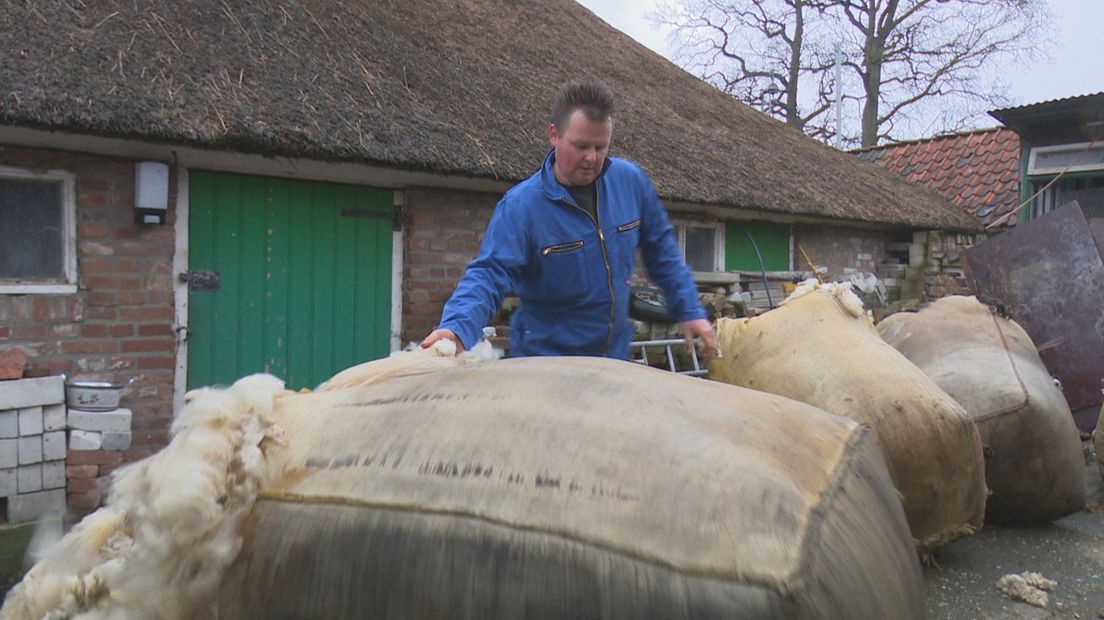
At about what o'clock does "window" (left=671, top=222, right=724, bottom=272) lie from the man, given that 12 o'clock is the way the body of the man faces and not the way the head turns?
The window is roughly at 8 o'clock from the man.

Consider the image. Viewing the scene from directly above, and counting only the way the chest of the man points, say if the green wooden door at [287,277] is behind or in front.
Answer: behind

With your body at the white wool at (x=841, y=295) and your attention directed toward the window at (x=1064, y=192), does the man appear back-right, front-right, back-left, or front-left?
back-left

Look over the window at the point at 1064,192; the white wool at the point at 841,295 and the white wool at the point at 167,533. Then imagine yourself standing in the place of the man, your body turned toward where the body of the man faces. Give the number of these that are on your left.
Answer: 2

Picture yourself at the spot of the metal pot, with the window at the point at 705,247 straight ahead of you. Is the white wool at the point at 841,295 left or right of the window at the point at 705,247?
right

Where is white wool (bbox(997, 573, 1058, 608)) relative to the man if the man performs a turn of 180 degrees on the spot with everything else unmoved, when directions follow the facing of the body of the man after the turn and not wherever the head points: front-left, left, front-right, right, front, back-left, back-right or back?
back-right

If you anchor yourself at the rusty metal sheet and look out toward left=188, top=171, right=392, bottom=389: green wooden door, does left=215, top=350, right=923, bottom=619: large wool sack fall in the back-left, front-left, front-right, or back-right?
front-left

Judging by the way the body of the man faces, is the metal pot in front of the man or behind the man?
behind

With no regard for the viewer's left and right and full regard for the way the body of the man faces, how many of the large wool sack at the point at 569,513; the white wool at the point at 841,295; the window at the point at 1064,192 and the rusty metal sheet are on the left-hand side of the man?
3

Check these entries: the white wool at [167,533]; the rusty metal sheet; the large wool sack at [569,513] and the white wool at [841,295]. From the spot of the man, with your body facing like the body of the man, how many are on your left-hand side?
2

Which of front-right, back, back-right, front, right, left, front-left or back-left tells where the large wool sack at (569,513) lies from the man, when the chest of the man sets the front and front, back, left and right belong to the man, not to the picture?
front-right

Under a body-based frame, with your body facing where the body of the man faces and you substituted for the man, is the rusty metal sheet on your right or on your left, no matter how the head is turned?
on your left

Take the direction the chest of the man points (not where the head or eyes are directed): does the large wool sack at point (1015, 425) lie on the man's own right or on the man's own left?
on the man's own left
